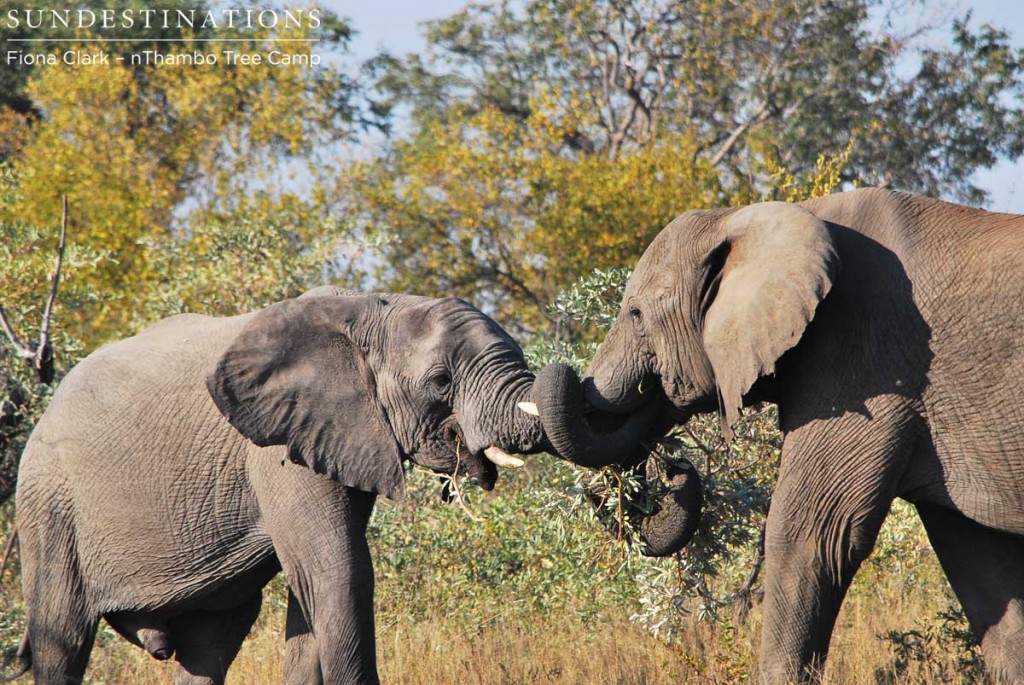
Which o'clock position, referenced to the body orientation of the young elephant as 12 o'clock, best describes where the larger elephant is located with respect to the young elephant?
The larger elephant is roughly at 1 o'clock from the young elephant.

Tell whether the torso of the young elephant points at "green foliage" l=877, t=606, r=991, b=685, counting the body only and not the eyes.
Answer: yes

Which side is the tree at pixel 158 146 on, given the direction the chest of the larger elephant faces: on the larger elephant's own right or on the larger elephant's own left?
on the larger elephant's own right

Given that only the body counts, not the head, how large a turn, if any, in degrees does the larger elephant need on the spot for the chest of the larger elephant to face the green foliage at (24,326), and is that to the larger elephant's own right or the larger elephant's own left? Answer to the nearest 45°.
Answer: approximately 45° to the larger elephant's own right

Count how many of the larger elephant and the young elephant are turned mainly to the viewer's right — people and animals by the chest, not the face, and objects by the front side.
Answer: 1

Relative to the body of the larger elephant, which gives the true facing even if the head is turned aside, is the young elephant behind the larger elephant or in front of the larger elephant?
in front

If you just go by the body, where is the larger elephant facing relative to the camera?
to the viewer's left

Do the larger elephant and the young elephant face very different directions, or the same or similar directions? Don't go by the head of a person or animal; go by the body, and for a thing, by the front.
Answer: very different directions

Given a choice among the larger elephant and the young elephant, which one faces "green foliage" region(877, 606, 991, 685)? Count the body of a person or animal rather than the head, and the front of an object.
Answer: the young elephant

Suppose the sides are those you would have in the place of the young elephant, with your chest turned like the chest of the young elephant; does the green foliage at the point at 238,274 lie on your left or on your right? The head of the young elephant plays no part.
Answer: on your left

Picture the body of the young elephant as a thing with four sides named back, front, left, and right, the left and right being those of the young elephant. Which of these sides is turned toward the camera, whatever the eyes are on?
right
